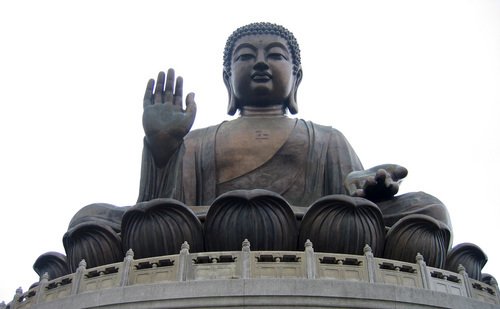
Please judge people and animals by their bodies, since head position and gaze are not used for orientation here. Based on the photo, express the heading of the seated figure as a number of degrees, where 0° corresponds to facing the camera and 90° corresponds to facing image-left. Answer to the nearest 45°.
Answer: approximately 0°
